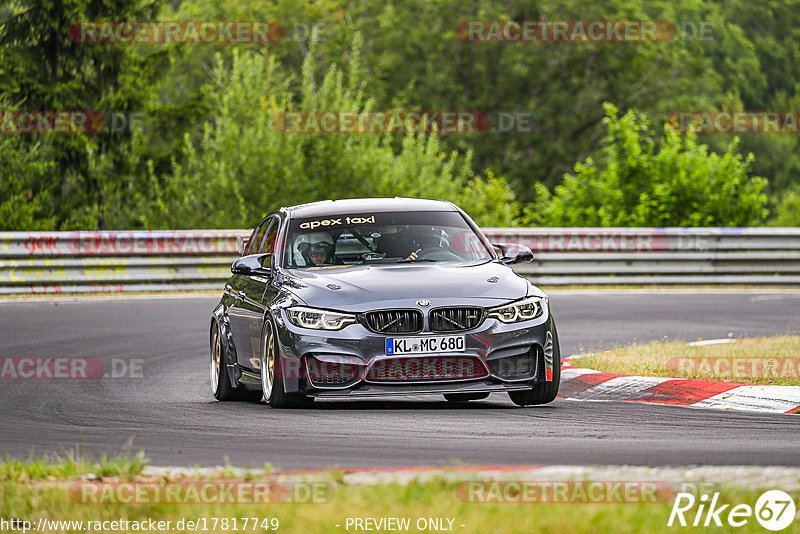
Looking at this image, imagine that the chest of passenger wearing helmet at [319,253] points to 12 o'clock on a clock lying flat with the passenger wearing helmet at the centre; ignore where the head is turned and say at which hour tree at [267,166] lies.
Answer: The tree is roughly at 6 o'clock from the passenger wearing helmet.

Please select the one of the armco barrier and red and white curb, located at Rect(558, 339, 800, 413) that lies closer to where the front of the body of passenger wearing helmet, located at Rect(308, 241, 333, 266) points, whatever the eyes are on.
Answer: the red and white curb

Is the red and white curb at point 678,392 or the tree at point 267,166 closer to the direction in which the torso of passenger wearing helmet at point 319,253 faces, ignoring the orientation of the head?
the red and white curb

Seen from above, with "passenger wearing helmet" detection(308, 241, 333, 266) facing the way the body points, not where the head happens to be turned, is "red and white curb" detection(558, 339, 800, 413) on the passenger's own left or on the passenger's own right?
on the passenger's own left

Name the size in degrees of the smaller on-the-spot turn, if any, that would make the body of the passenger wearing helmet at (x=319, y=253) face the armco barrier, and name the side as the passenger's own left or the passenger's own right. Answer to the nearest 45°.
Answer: approximately 180°

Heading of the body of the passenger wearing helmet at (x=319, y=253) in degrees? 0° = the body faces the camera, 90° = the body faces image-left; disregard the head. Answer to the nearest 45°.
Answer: approximately 0°

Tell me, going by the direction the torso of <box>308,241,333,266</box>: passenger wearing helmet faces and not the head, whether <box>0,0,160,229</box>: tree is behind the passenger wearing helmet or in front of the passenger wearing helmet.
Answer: behind
